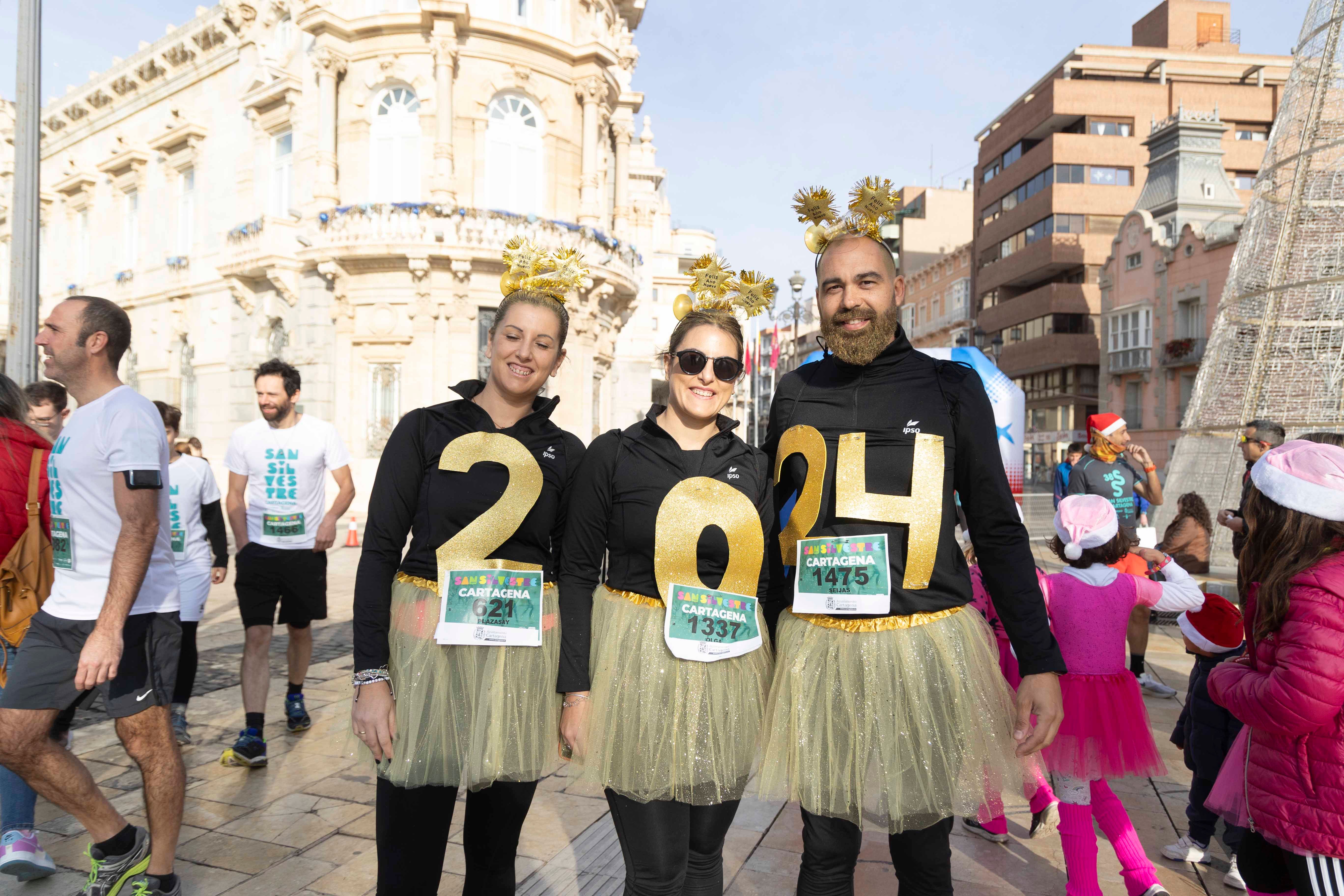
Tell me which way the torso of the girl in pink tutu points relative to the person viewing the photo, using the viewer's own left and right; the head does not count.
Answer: facing away from the viewer

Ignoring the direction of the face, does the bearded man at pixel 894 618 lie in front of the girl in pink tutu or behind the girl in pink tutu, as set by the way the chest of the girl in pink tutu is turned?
behind

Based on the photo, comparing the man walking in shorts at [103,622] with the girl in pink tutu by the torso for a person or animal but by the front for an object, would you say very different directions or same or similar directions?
very different directions

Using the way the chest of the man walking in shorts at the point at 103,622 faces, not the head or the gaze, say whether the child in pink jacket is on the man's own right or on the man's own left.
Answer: on the man's own left

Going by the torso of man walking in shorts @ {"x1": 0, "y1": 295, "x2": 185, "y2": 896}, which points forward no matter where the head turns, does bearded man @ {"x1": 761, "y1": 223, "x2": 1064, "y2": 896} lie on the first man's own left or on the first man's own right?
on the first man's own left

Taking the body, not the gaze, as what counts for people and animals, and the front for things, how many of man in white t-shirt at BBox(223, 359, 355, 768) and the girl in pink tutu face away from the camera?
1

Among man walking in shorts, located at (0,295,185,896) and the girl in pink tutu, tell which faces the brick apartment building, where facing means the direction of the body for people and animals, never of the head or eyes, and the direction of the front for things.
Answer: the girl in pink tutu

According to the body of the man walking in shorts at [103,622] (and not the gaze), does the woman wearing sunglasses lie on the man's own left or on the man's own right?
on the man's own left
